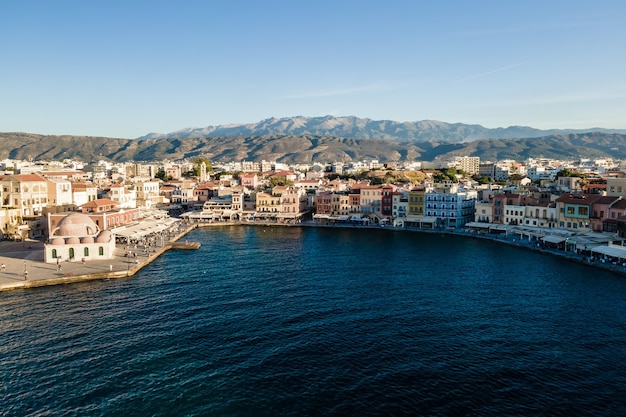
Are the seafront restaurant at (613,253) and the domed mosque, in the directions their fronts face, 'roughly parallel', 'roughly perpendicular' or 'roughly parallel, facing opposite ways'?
roughly perpendicular

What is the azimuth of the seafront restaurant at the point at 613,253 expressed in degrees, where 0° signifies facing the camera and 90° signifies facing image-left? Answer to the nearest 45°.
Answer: approximately 45°

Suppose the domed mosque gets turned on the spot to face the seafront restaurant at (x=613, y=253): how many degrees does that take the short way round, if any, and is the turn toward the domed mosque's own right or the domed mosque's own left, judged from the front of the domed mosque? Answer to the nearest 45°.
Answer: approximately 45° to the domed mosque's own left

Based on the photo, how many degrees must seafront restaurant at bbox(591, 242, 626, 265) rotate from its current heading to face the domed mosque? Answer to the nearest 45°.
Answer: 0° — it already faces it
